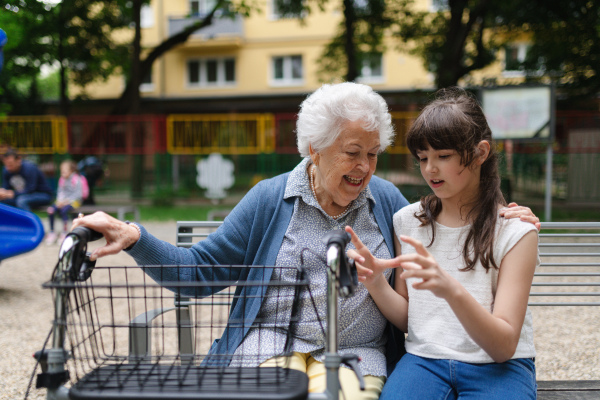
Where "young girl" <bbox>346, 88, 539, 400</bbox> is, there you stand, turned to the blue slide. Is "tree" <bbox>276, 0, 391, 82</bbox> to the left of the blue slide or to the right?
right

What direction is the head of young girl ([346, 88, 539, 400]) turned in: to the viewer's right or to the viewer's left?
to the viewer's left

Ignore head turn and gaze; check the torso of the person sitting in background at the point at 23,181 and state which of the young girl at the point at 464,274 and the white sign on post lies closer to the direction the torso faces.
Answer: the young girl

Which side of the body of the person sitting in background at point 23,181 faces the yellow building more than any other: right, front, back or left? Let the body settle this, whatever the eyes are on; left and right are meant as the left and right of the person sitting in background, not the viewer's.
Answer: back

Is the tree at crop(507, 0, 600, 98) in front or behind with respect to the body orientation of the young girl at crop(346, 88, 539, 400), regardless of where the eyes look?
behind

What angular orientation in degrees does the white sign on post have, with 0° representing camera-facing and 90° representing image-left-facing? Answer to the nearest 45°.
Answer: approximately 0°

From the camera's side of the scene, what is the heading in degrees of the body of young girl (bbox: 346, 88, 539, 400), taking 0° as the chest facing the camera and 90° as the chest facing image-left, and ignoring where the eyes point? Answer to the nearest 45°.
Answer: approximately 45°

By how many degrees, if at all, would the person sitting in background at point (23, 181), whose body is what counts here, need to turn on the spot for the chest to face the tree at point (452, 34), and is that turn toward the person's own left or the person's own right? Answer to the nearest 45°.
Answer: approximately 135° to the person's own left
